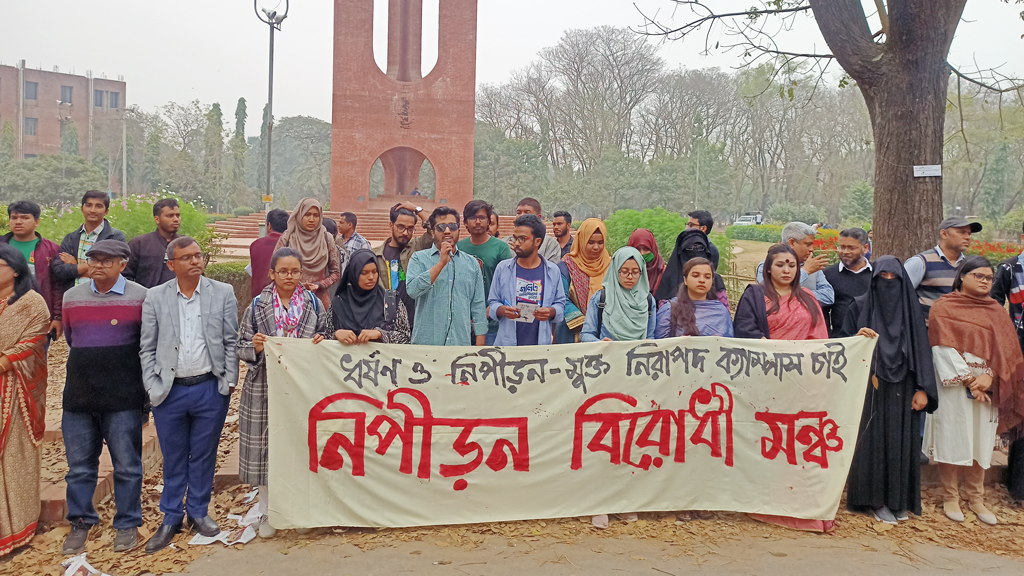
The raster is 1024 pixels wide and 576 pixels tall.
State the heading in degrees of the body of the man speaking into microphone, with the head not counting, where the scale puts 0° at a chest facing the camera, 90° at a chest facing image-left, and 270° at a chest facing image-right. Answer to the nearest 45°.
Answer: approximately 0°

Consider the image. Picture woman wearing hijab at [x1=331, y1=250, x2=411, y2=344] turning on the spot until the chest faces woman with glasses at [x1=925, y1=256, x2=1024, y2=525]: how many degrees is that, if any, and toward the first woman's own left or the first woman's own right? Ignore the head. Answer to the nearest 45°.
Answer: approximately 90° to the first woman's own left

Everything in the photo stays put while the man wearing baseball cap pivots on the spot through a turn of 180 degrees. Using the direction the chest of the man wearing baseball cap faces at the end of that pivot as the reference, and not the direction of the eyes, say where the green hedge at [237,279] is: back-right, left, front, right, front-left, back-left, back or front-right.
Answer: front-left

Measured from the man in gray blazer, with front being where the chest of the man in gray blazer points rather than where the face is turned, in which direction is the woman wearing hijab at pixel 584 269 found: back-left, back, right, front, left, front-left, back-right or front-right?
left

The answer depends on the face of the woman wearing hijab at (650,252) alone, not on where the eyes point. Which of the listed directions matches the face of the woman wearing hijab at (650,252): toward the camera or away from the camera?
toward the camera

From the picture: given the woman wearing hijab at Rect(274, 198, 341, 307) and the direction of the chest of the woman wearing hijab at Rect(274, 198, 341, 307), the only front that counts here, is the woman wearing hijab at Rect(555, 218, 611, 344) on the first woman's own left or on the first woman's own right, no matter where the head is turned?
on the first woman's own left

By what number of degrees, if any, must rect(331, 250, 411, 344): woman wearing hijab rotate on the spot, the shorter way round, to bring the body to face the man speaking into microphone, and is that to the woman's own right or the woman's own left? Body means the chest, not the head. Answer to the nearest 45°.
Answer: approximately 135° to the woman's own left

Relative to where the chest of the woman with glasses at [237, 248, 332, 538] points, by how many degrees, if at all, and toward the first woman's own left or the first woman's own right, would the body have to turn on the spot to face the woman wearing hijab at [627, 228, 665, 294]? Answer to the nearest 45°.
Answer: approximately 90° to the first woman's own left

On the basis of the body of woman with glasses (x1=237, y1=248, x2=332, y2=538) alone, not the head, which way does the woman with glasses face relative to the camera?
toward the camera

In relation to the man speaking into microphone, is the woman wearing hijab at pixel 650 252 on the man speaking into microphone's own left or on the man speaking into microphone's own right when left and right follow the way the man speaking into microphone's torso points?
on the man speaking into microphone's own left

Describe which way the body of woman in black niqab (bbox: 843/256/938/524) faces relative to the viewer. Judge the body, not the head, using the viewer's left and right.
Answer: facing the viewer

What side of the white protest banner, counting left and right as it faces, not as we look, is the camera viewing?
front

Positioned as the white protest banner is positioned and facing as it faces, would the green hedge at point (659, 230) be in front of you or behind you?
behind
